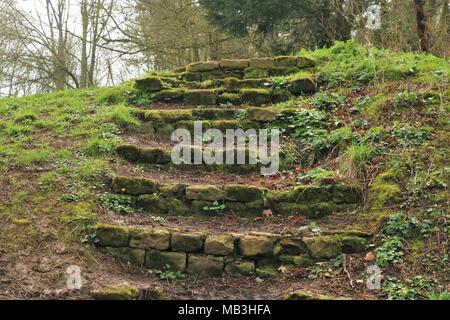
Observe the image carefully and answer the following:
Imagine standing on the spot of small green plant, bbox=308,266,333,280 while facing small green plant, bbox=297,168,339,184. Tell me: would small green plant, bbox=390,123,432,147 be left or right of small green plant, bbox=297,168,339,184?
right

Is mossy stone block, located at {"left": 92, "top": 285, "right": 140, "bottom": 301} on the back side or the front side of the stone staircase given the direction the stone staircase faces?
on the front side

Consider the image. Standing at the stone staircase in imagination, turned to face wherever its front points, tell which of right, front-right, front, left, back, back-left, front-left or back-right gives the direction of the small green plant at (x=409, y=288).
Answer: front-left

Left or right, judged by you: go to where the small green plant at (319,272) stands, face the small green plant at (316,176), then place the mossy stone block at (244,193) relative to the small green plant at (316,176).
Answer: left

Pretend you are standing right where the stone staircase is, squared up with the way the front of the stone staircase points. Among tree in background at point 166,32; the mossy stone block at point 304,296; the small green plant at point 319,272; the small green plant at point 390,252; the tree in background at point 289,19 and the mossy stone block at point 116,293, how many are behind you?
2

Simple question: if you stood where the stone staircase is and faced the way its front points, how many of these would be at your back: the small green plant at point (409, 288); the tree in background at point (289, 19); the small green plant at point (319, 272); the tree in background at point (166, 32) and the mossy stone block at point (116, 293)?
2

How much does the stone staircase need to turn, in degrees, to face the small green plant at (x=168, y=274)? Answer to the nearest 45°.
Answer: approximately 45° to its right

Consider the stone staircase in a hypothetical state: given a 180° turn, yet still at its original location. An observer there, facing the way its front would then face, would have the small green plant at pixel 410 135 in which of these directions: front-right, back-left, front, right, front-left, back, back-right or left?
right

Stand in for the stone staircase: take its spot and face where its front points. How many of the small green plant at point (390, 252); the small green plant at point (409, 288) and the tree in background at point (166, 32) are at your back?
1

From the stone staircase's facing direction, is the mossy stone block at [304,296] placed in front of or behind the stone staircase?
in front

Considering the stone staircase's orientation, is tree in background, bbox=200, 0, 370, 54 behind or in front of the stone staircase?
behind

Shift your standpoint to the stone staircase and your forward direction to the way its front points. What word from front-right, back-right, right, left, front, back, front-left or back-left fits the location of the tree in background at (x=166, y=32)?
back

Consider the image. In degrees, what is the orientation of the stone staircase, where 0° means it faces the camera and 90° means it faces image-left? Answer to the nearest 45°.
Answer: approximately 0°

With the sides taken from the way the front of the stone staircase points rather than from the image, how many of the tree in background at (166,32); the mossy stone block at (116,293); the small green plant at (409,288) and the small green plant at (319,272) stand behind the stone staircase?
1
